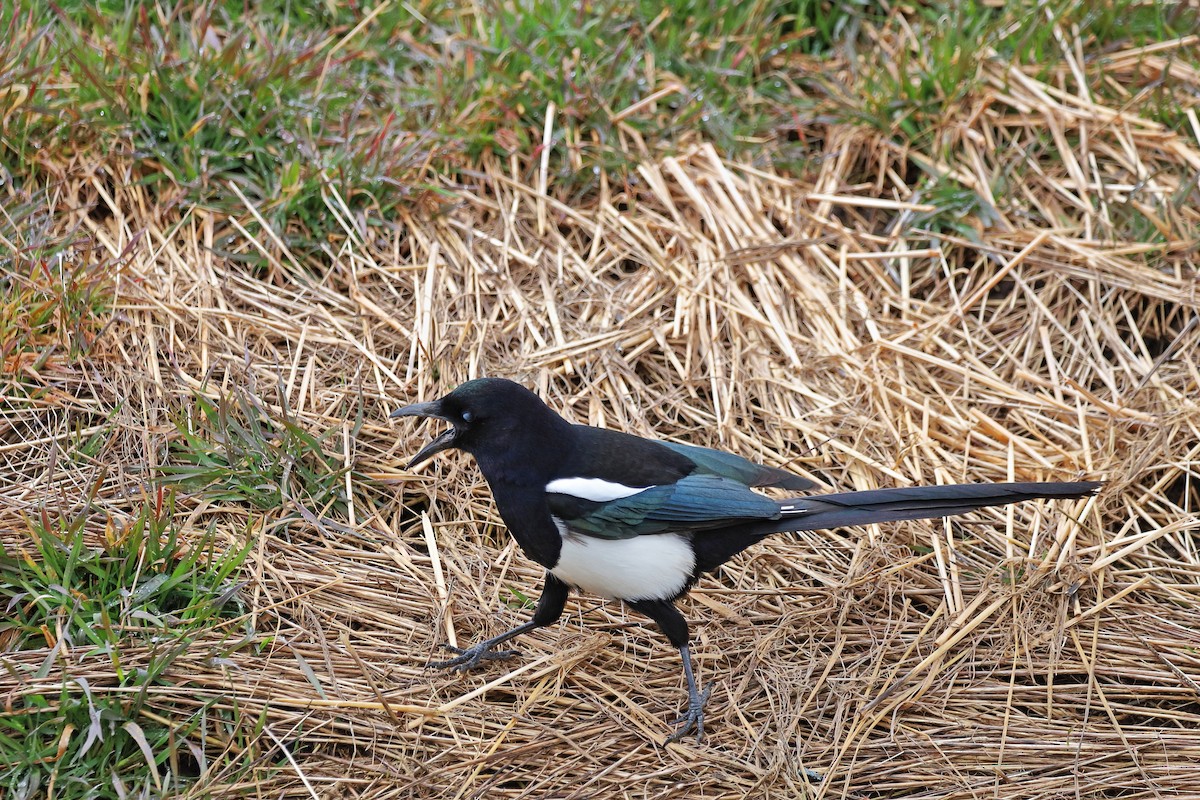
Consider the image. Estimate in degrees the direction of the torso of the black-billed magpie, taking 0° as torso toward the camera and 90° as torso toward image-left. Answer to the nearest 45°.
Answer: approximately 90°
